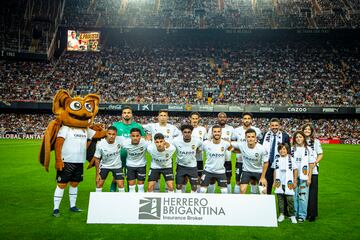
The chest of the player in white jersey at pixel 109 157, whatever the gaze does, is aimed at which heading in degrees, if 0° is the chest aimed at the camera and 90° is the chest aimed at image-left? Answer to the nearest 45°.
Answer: approximately 0°

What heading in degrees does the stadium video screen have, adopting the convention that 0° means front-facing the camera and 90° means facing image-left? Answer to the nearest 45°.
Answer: approximately 0°

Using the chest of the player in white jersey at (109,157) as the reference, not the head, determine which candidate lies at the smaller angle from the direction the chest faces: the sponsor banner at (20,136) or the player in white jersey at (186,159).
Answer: the player in white jersey

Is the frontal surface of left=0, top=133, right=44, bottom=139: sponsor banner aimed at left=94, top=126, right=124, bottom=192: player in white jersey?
yes

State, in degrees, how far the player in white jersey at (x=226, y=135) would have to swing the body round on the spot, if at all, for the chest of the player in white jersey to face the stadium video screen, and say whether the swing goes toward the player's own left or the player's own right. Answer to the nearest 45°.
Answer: approximately 135° to the player's own right

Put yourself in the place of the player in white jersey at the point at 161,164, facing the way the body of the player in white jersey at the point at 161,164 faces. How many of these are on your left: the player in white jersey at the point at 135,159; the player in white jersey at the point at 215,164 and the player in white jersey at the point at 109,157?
1

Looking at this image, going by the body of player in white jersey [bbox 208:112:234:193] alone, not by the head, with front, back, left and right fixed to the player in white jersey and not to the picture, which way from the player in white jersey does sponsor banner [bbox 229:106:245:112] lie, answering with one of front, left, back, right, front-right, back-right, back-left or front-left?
back
